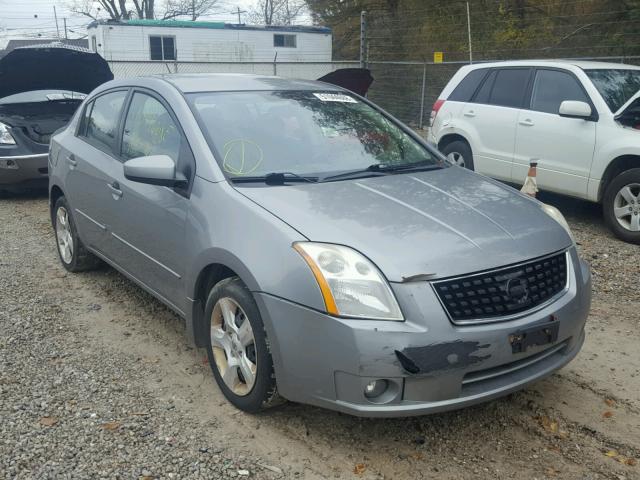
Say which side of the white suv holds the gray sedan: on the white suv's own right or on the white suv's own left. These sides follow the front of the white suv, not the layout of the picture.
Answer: on the white suv's own right

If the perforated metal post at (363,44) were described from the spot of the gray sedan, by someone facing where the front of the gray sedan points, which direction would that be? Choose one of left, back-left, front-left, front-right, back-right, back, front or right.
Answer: back-left

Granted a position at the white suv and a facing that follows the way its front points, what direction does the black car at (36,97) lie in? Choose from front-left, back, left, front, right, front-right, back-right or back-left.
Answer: back-right

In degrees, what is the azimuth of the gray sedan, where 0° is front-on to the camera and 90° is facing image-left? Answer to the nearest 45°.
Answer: approximately 315°

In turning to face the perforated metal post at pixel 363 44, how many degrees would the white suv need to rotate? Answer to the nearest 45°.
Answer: approximately 180°

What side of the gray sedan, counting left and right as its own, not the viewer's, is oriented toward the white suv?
left

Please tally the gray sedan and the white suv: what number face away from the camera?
0

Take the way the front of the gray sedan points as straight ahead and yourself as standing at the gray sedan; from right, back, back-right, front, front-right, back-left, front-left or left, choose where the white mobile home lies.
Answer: back-left

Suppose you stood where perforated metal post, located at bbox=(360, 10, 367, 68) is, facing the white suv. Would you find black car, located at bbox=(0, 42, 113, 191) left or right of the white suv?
right

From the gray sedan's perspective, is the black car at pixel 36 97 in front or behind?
behind
